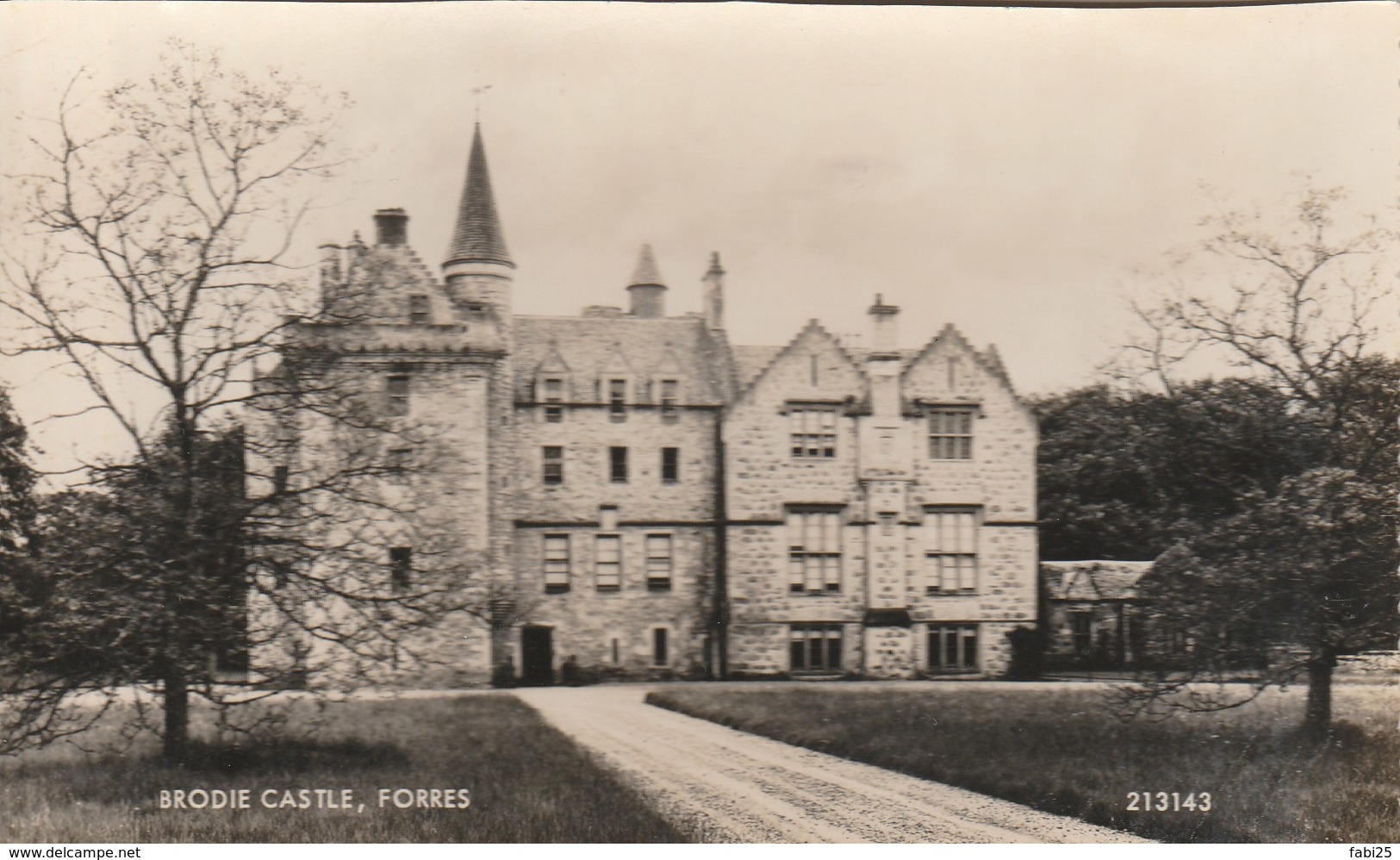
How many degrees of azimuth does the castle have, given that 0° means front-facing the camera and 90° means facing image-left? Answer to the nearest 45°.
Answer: approximately 0°

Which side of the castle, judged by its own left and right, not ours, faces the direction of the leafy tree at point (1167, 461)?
left
